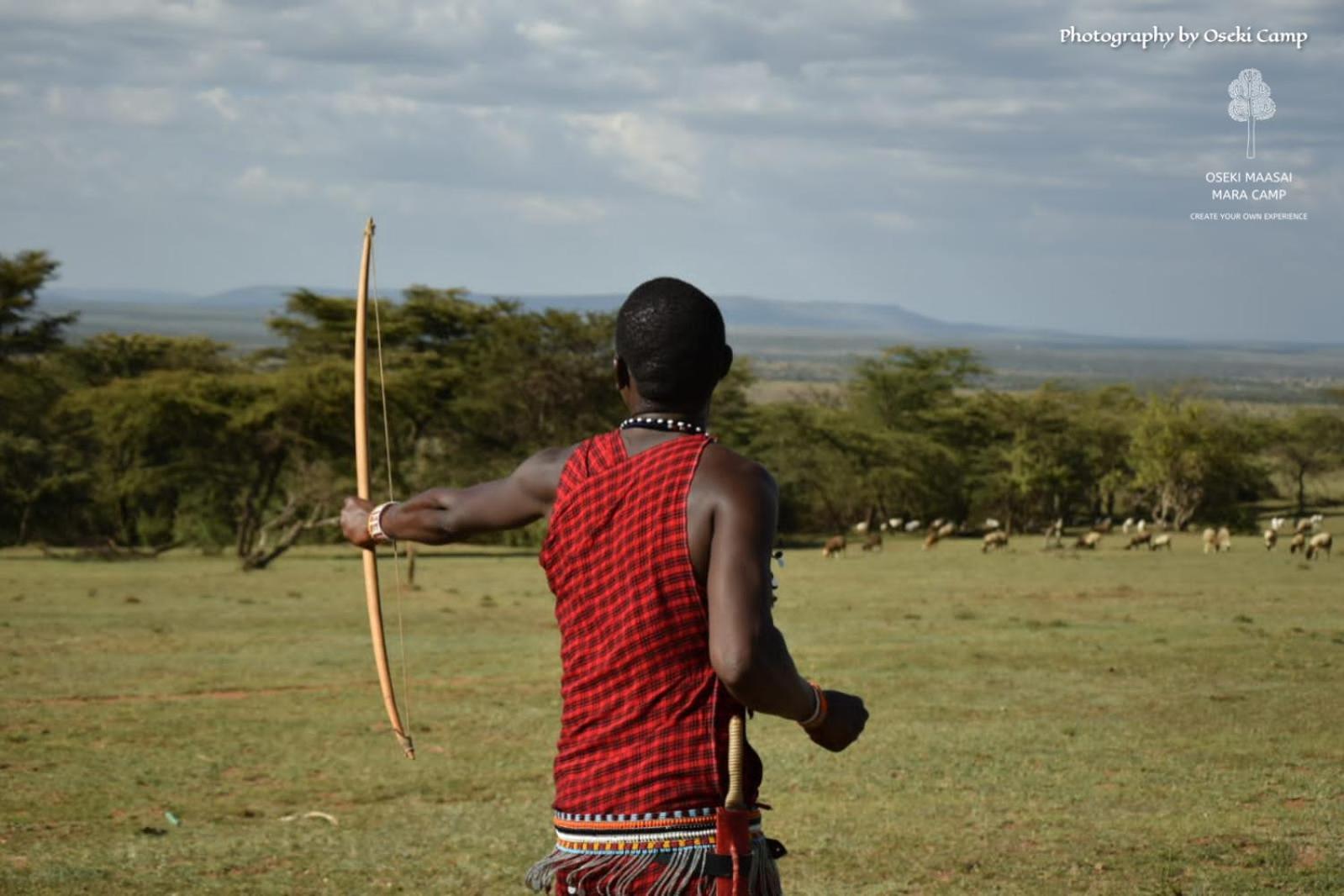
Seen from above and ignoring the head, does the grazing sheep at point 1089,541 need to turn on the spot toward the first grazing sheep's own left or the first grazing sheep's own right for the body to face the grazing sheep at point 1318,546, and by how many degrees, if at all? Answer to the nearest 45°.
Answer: approximately 135° to the first grazing sheep's own left

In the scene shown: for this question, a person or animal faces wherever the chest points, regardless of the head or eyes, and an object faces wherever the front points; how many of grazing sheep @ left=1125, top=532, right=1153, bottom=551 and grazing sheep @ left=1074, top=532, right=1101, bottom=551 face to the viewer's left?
2

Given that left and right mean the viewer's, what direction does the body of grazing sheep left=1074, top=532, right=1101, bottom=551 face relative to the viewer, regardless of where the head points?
facing to the left of the viewer

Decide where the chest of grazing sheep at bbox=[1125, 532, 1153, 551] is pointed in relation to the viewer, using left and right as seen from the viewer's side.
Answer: facing to the left of the viewer

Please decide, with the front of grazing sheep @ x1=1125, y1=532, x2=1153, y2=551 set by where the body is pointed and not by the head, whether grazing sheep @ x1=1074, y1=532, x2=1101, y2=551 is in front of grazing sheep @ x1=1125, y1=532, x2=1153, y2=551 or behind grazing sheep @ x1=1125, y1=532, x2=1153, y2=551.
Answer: in front

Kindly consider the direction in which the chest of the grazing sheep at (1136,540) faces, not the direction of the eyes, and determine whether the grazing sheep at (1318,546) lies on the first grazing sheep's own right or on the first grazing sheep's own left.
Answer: on the first grazing sheep's own left
